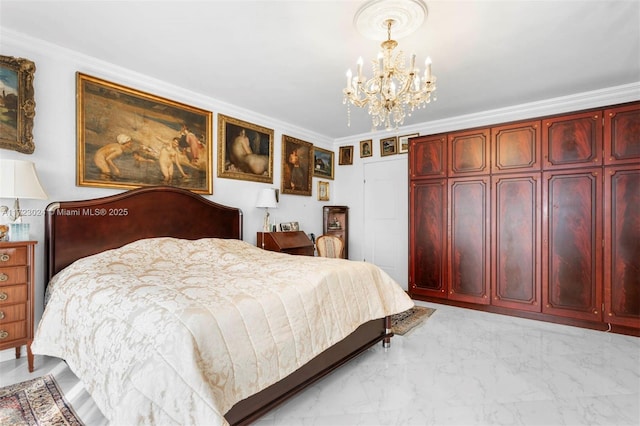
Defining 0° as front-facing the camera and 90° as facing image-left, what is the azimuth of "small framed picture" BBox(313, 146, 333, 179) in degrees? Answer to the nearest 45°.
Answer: approximately 315°

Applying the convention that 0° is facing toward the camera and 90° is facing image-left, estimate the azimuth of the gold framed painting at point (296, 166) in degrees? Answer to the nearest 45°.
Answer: approximately 315°

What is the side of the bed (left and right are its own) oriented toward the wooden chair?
left

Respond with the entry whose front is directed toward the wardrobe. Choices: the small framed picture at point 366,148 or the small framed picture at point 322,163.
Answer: the small framed picture at point 322,163
